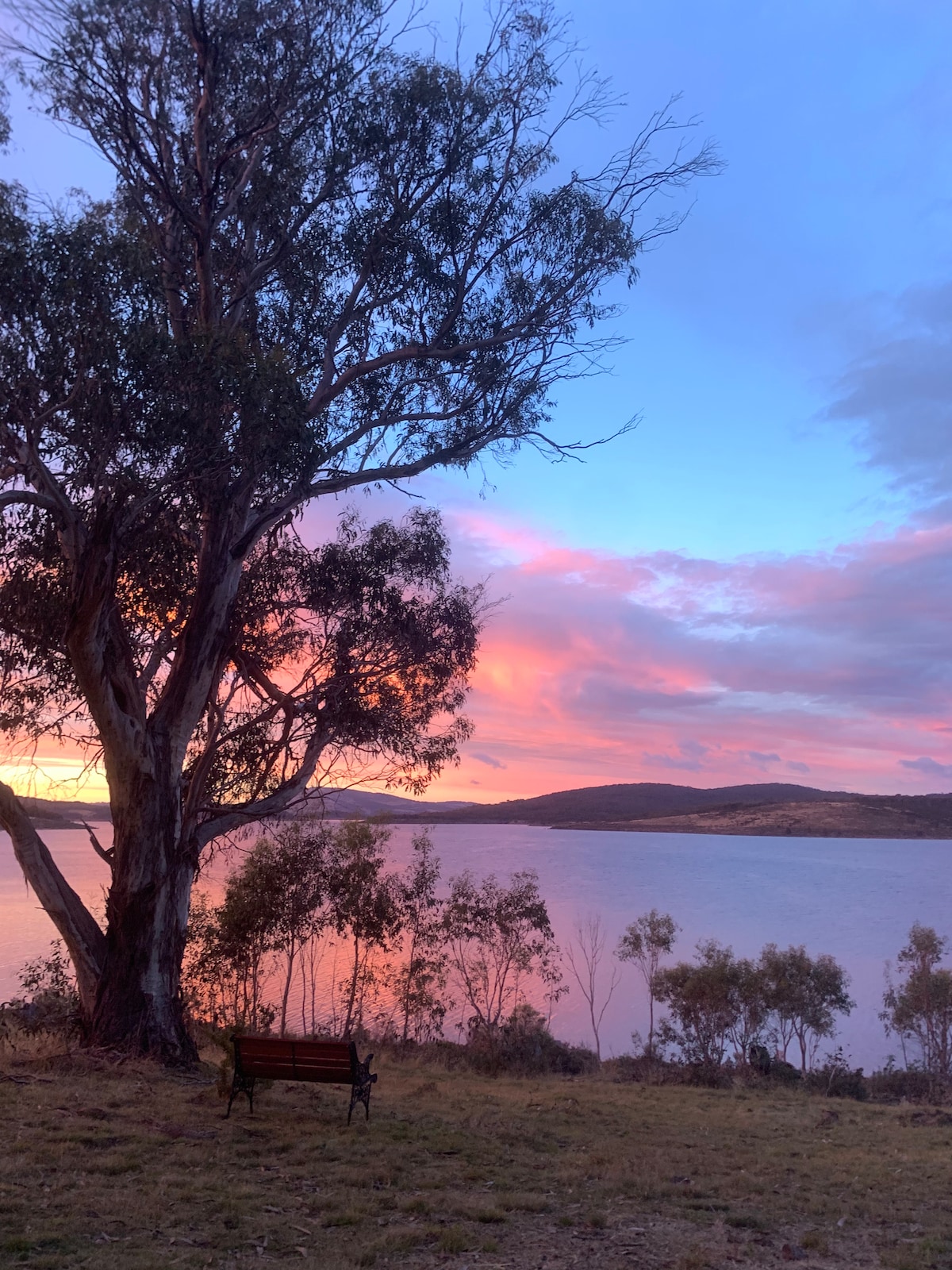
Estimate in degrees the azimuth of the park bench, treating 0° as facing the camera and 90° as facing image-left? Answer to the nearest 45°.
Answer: approximately 225°

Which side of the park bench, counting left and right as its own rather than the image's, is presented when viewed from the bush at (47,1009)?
left

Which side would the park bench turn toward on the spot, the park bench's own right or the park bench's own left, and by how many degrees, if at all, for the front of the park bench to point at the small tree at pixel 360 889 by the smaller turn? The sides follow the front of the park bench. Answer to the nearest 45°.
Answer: approximately 45° to the park bench's own left
